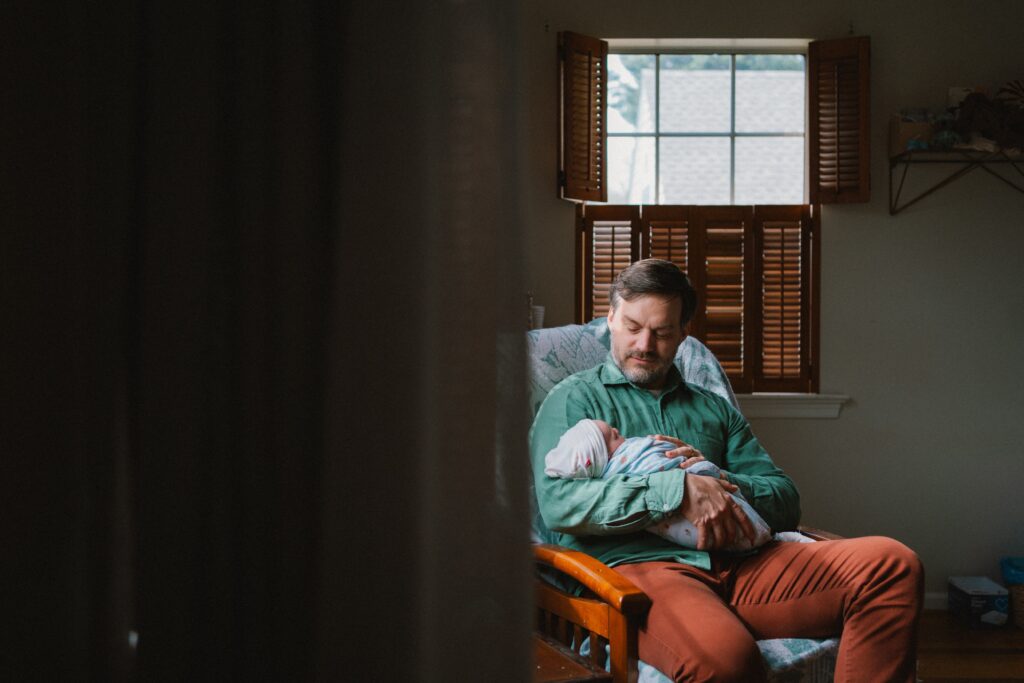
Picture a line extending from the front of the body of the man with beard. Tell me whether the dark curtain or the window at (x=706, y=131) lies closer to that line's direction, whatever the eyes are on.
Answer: the dark curtain

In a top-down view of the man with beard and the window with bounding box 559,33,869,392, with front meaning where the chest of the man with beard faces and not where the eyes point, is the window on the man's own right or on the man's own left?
on the man's own left

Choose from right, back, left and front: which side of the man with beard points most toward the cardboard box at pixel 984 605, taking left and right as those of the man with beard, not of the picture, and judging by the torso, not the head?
left

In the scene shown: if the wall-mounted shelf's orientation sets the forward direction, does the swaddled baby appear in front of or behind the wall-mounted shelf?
in front

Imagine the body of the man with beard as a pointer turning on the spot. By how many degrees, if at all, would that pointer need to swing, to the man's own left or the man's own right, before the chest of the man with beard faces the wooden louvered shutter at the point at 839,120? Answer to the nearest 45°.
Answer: approximately 135° to the man's own left

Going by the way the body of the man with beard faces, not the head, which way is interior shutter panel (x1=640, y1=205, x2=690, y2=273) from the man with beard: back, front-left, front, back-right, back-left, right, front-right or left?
back-left

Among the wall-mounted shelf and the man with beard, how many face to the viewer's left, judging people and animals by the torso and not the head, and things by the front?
0

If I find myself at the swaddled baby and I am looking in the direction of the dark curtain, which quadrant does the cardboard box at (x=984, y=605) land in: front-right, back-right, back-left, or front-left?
back-left

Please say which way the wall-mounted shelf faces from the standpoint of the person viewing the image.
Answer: facing the viewer

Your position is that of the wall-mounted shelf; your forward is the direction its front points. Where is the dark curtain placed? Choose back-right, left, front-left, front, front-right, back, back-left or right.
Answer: front

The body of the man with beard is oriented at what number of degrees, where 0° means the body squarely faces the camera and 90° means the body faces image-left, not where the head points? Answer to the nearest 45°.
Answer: approximately 315°

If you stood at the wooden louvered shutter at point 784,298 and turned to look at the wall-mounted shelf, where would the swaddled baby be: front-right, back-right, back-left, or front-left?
back-right
